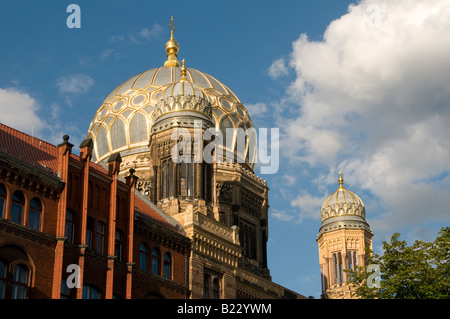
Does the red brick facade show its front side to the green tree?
no

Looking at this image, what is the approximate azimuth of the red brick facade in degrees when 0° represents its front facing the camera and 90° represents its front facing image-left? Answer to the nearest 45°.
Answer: approximately 315°
